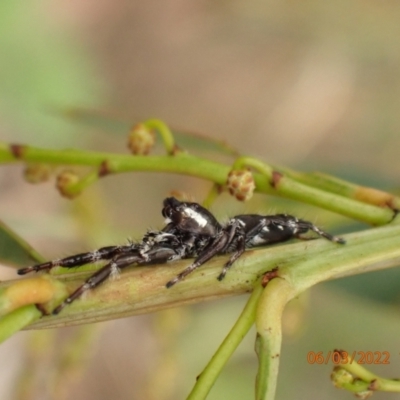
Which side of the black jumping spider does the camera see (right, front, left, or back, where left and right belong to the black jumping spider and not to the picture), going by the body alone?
left
